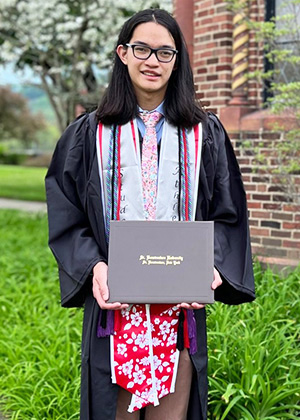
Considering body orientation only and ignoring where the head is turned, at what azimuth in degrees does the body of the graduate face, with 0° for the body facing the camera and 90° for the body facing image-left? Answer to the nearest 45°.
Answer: approximately 0°

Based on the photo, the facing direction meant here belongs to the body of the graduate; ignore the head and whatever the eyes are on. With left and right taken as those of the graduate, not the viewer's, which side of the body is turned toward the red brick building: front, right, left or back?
back

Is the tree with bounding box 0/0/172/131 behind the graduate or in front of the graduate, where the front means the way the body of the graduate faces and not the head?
behind
